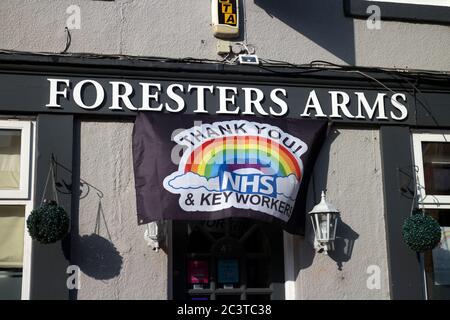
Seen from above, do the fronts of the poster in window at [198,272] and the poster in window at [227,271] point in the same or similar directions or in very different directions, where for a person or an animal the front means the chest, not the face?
same or similar directions

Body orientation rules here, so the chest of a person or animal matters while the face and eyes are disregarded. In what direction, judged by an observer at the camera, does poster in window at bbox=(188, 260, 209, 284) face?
facing the viewer

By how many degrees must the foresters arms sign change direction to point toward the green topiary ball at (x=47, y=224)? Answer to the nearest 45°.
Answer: approximately 45° to its right

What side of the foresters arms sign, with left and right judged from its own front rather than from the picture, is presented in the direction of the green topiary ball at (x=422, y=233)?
left

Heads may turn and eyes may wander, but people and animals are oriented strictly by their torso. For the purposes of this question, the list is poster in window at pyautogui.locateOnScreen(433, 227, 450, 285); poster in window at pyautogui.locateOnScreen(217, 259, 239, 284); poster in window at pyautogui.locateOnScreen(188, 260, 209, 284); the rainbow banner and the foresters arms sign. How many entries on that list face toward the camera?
5

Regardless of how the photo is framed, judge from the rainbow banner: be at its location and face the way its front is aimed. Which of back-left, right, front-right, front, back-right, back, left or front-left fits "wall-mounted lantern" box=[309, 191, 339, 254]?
left

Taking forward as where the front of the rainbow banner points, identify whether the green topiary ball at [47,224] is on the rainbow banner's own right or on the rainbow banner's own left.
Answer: on the rainbow banner's own right

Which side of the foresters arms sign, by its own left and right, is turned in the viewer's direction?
front

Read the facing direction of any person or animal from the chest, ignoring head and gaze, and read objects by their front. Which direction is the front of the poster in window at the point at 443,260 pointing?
toward the camera

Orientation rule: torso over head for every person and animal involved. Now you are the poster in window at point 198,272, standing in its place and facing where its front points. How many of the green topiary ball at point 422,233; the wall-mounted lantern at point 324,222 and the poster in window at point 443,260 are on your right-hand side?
0

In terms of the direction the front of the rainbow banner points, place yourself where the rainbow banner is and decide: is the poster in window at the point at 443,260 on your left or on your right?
on your left

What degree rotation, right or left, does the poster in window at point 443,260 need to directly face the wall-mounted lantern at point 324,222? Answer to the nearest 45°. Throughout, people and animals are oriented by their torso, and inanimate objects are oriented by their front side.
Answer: approximately 45° to its right

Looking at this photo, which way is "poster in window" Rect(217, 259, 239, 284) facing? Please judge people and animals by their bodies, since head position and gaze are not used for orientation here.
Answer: toward the camera

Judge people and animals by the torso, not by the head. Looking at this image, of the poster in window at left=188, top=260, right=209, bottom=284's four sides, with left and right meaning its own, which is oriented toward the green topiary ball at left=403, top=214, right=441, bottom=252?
left
